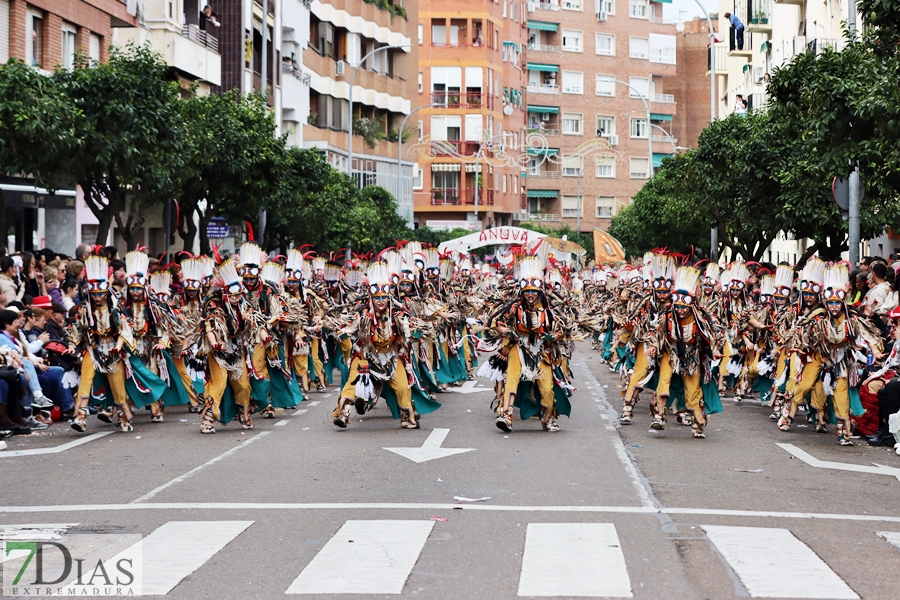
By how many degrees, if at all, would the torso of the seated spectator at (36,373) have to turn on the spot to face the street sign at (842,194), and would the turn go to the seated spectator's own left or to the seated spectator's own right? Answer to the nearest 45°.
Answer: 0° — they already face it

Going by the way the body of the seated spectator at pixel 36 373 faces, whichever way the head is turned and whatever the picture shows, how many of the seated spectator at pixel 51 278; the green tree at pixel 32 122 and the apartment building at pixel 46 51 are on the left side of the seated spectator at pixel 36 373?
3

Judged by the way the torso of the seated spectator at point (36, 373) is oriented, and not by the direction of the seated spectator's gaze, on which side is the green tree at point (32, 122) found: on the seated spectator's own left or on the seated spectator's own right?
on the seated spectator's own left

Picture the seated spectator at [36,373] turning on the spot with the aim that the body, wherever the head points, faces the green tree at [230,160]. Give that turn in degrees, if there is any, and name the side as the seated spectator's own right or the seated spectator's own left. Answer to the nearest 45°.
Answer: approximately 90° to the seated spectator's own left

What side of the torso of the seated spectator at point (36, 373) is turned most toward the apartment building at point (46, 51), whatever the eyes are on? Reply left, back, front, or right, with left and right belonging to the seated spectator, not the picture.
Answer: left

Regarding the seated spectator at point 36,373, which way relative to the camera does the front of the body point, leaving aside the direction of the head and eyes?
to the viewer's right

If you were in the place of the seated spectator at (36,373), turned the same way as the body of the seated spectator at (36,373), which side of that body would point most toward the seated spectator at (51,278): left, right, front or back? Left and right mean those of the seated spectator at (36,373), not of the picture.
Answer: left

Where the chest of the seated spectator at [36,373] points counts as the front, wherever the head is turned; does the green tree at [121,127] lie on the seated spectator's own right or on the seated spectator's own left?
on the seated spectator's own left
